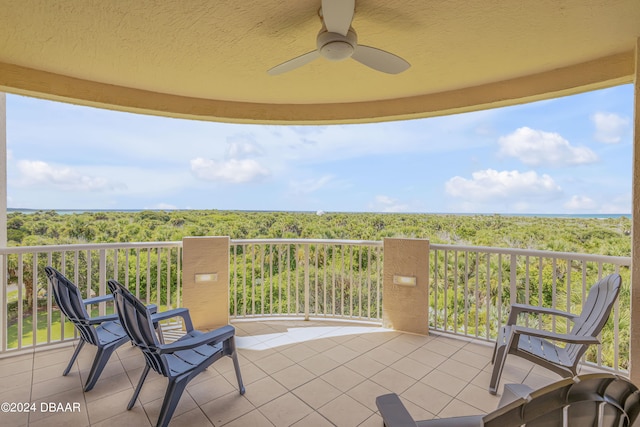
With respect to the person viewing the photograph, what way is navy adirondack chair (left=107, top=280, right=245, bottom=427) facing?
facing away from the viewer and to the right of the viewer

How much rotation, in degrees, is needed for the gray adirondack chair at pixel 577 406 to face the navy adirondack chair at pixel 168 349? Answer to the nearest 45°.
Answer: approximately 45° to its left

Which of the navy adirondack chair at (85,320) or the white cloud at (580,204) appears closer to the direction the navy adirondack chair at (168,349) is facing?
the white cloud

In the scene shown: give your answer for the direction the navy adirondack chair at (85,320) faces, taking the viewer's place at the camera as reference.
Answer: facing away from the viewer and to the right of the viewer

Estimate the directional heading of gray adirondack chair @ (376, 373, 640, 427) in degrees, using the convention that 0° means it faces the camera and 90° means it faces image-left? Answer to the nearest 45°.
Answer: approximately 135°

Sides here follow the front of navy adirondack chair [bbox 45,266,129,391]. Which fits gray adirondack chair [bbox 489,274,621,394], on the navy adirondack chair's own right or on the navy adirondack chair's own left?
on the navy adirondack chair's own right
